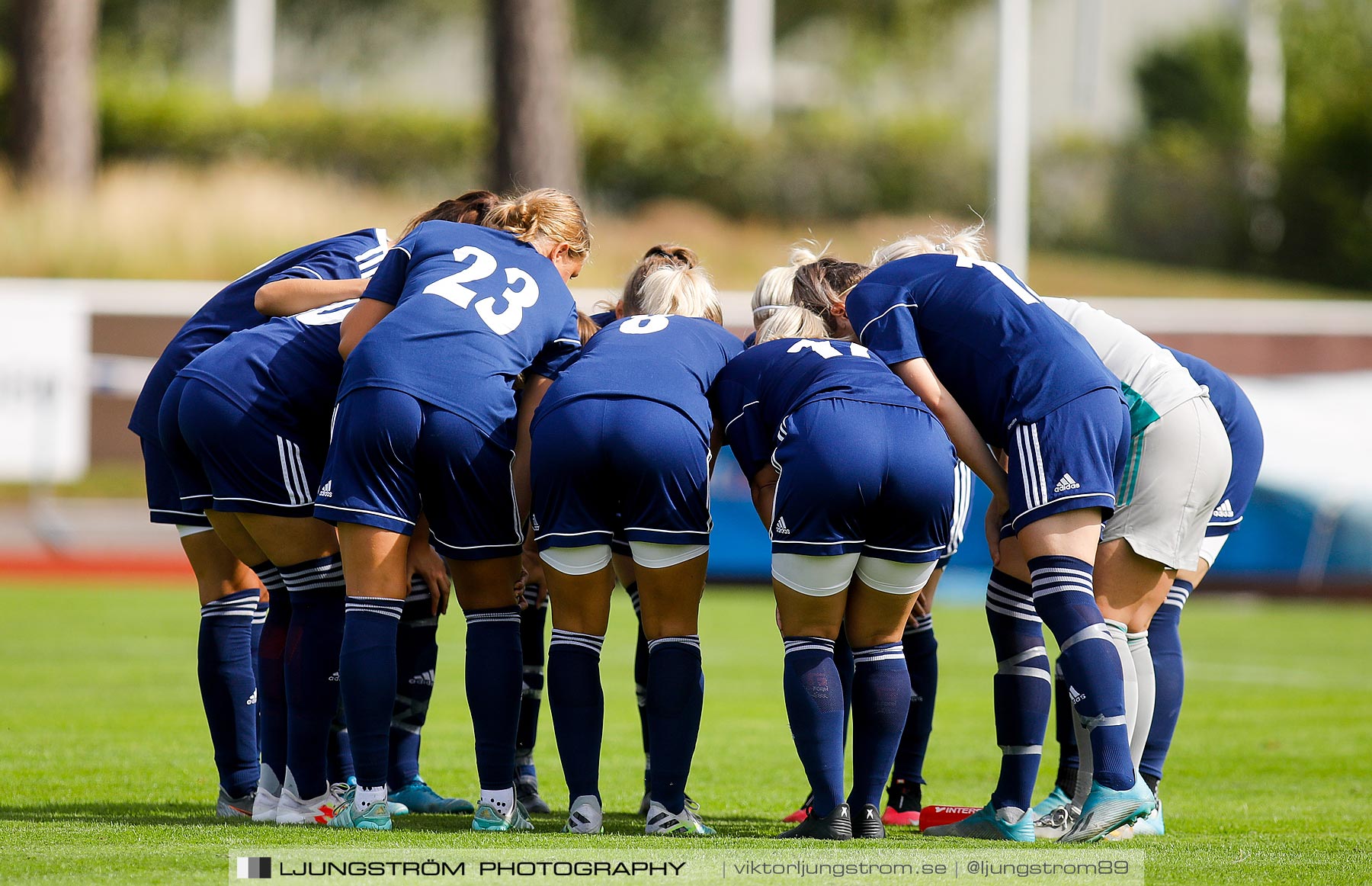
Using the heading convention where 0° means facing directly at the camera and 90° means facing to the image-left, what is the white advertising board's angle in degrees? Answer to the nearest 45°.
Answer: approximately 0°
